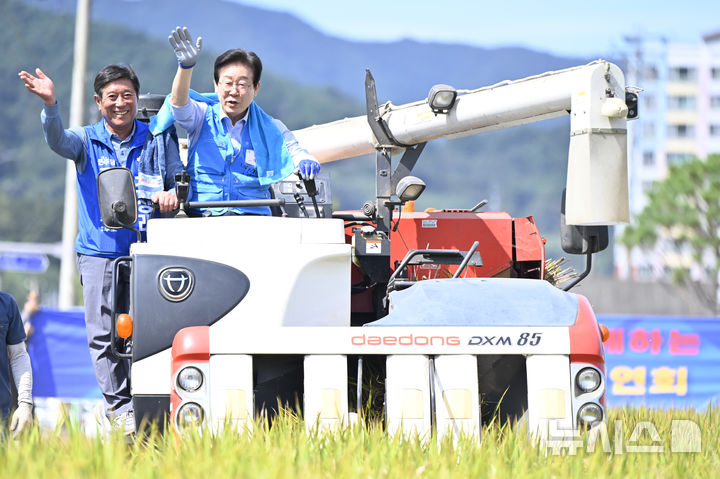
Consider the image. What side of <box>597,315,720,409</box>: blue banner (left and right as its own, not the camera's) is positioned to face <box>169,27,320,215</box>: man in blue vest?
front

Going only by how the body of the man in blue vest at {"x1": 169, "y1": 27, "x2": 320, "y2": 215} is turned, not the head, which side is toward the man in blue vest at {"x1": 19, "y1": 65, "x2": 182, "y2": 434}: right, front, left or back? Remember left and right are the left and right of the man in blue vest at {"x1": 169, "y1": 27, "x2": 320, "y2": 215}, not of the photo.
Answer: right

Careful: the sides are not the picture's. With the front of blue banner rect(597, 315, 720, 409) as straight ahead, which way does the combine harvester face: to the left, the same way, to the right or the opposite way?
the same way

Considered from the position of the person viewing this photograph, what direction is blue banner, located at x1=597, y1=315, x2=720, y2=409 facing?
facing the viewer

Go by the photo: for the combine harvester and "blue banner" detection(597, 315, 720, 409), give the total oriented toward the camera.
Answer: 2

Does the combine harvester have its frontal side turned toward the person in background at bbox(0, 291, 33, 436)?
no

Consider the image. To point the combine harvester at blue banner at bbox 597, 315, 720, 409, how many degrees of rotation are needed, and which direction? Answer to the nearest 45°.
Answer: approximately 135° to its left

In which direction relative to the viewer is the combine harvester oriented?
toward the camera

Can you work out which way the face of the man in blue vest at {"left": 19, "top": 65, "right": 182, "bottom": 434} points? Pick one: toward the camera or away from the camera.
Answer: toward the camera

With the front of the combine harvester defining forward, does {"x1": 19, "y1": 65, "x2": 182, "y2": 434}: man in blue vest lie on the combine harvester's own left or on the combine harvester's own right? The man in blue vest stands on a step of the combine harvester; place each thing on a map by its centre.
on the combine harvester's own right

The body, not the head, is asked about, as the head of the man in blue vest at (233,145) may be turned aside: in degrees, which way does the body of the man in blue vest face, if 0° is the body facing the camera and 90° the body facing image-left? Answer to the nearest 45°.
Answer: approximately 0°

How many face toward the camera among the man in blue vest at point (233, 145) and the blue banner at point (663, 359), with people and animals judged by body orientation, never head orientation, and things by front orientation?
2

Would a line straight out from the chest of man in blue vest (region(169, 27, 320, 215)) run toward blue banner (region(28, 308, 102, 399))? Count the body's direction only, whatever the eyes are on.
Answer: no

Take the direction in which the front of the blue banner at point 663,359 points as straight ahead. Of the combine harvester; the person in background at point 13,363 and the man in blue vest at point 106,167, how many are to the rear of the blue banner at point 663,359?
0
